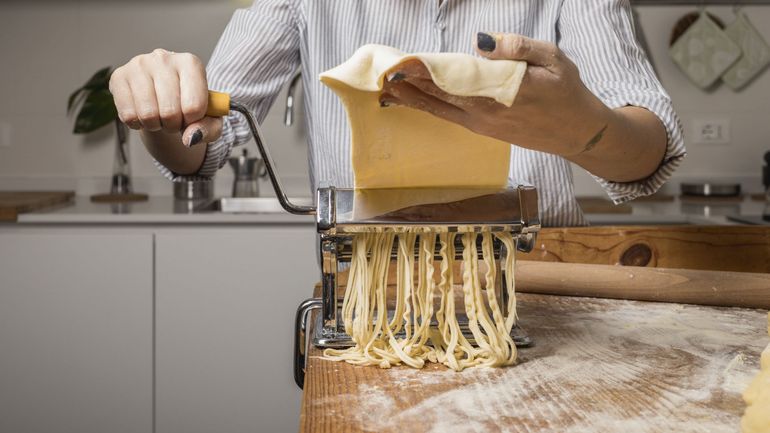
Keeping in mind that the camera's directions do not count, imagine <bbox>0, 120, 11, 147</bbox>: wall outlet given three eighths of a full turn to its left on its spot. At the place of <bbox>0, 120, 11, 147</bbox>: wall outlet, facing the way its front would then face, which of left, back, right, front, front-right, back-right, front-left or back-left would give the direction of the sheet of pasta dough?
back-right

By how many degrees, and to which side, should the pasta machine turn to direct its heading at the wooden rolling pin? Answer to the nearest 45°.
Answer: approximately 135° to its left

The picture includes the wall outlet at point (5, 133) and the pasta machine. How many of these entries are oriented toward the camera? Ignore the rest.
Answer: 2

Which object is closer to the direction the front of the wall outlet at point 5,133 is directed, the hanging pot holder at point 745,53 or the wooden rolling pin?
the wooden rolling pin

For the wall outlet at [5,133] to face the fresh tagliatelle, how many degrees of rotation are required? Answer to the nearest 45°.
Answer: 0° — it already faces it

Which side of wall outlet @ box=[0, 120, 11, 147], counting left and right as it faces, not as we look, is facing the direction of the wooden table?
front

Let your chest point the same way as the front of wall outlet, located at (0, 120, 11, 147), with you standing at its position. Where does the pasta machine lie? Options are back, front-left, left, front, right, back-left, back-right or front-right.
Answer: front

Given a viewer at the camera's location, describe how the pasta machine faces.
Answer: facing the viewer
